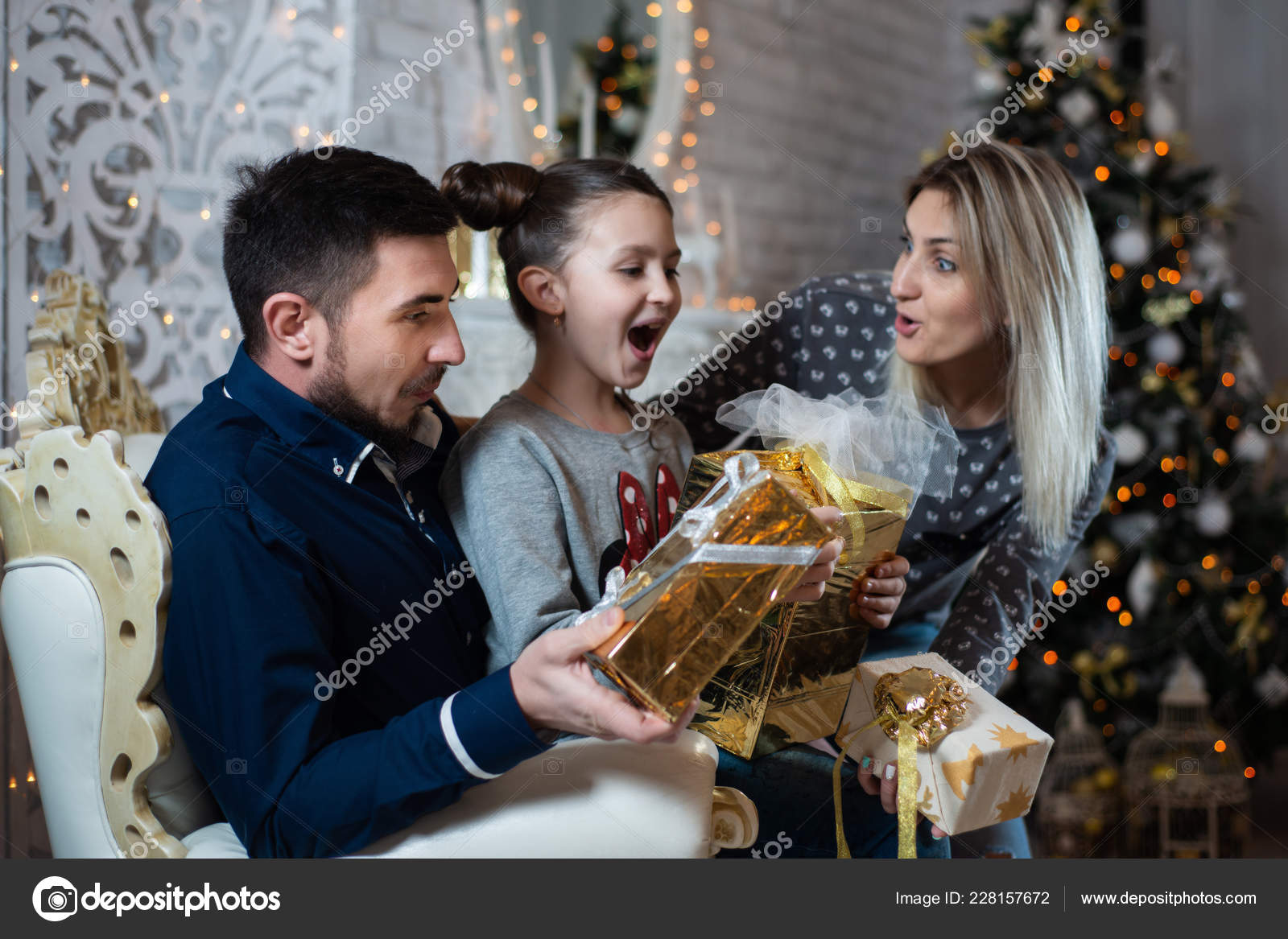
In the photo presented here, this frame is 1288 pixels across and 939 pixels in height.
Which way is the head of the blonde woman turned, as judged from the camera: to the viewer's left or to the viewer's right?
to the viewer's left

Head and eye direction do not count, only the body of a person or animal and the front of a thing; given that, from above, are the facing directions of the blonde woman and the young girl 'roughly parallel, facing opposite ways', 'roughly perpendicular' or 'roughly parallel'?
roughly perpendicular

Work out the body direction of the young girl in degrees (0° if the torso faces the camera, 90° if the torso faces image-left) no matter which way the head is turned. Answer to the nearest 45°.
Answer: approximately 315°

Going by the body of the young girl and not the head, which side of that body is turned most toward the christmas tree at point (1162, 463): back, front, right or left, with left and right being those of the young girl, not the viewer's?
left

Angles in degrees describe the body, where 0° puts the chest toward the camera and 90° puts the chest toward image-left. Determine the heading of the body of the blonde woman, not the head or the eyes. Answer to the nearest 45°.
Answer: approximately 45°

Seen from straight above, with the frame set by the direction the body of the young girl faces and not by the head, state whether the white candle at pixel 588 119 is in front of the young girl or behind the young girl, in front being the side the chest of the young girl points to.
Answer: behind

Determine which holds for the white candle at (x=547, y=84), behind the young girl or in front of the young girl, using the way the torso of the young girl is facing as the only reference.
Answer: behind
